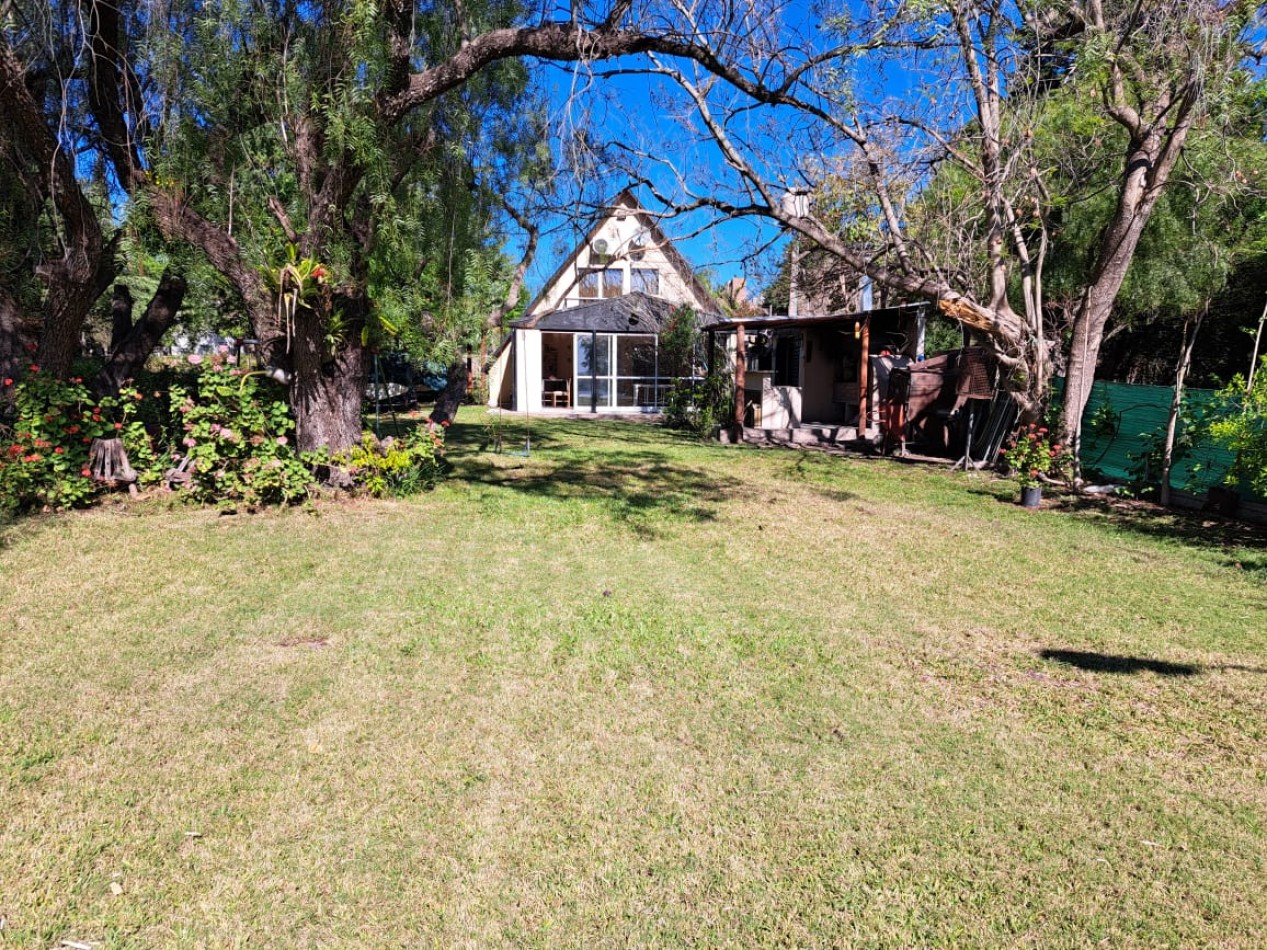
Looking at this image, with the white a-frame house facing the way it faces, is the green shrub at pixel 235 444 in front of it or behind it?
in front

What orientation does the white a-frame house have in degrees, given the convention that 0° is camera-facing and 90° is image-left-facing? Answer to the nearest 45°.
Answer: approximately 0°

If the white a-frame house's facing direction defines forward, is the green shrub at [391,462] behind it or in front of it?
in front

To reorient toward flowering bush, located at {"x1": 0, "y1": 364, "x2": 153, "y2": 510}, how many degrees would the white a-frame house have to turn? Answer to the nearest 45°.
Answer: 0° — it already faces it

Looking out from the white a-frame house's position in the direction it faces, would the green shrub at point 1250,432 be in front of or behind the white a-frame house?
in front

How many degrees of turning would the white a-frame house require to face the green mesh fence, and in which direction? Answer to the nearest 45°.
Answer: approximately 45° to its left

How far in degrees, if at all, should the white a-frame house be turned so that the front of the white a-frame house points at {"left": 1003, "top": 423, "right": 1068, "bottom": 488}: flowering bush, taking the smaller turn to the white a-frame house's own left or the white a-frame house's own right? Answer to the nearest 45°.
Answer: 0° — it already faces it

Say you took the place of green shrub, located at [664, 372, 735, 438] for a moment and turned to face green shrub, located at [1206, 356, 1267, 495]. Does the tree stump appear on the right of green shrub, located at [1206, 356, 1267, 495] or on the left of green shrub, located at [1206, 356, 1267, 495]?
right
